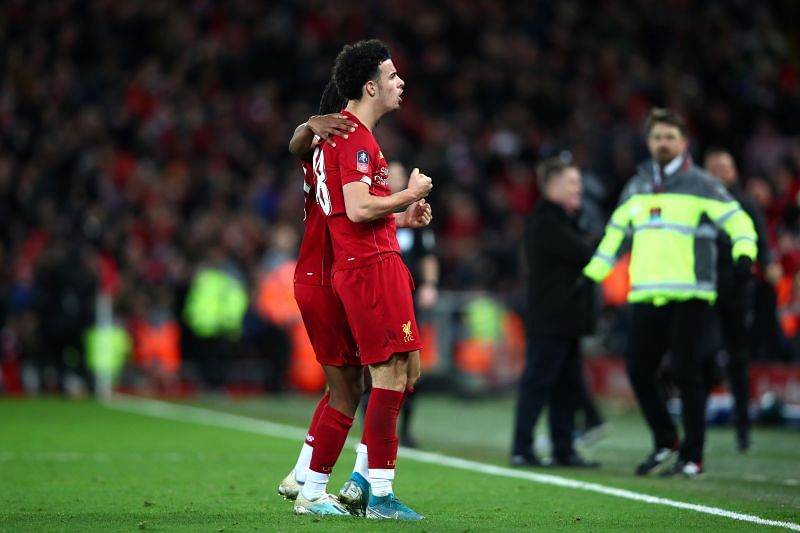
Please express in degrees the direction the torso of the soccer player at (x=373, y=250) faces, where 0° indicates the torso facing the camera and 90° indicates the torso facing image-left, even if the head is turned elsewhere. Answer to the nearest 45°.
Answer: approximately 270°

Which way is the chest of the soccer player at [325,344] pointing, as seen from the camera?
to the viewer's right

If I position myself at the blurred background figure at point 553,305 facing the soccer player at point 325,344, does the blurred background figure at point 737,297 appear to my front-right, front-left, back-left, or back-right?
back-left

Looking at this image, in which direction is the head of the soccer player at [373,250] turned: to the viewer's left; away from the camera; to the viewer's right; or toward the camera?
to the viewer's right

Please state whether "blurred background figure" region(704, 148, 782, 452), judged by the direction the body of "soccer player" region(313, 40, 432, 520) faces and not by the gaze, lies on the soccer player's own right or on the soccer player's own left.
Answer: on the soccer player's own left
